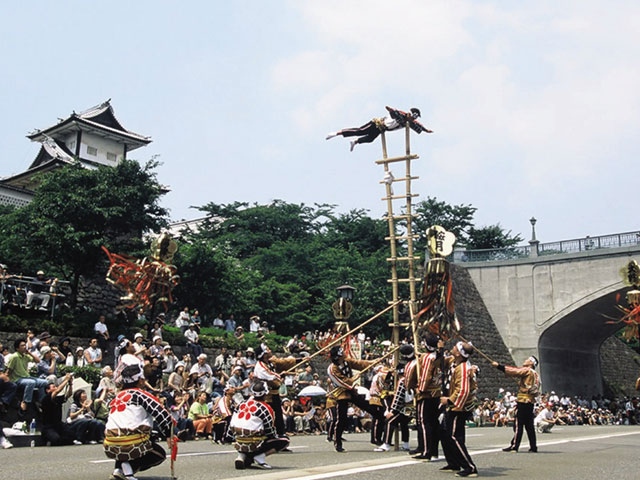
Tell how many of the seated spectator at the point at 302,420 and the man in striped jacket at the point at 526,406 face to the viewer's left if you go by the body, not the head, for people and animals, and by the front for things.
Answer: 1

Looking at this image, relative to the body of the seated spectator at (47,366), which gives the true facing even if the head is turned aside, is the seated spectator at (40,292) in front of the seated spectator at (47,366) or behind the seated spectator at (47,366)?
behind

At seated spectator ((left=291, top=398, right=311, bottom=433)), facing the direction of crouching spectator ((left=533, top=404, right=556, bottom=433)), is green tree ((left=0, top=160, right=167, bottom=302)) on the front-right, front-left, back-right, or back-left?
back-left

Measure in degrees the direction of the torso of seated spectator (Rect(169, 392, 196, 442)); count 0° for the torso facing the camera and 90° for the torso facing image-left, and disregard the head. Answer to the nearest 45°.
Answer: approximately 315°

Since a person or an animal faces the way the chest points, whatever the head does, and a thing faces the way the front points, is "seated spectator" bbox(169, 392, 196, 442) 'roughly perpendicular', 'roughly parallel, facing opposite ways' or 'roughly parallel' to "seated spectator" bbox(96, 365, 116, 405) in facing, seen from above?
roughly parallel

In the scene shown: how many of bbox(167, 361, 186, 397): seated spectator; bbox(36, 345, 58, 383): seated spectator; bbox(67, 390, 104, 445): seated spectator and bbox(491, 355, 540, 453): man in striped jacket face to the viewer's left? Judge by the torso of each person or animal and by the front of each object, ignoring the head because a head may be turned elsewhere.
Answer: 1

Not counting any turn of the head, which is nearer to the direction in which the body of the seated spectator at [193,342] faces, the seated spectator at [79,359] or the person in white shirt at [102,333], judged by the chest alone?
the seated spectator

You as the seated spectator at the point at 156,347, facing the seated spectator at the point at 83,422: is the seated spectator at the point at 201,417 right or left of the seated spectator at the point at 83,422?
left

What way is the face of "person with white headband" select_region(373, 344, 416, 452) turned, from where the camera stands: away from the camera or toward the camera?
away from the camera

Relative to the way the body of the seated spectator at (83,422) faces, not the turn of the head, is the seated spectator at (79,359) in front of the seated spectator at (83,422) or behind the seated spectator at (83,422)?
behind

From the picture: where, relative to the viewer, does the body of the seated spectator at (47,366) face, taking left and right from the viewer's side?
facing the viewer and to the right of the viewer

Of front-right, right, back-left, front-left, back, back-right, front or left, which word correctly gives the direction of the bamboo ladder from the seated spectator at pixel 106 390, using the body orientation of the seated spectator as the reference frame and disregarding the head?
front

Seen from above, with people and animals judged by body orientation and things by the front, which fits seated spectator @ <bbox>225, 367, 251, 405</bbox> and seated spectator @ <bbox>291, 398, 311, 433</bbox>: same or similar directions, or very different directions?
same or similar directions

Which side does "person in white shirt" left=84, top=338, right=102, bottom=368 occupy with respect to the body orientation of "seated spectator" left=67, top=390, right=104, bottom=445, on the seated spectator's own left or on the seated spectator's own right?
on the seated spectator's own left
